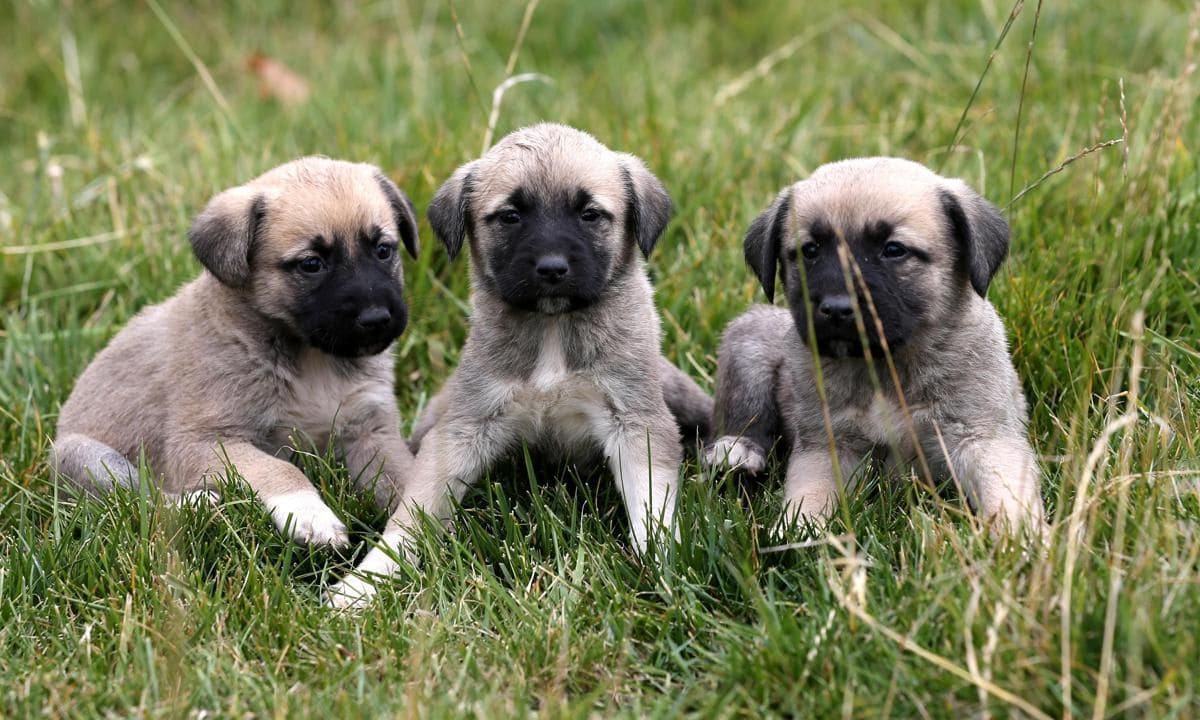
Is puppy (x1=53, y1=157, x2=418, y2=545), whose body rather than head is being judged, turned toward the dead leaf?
no

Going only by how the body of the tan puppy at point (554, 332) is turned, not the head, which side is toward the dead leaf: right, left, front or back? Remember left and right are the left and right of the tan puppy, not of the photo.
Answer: back

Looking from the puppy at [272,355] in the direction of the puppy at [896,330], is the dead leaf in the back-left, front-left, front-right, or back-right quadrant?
back-left

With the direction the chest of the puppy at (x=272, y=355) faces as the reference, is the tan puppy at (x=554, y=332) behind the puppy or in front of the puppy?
in front

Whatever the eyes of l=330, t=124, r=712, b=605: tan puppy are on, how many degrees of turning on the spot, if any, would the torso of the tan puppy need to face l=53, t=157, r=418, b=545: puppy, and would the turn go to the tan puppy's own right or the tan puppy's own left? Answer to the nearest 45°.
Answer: approximately 90° to the tan puppy's own right

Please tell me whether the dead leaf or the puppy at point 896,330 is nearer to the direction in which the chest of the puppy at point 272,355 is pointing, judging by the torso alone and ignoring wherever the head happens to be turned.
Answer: the puppy

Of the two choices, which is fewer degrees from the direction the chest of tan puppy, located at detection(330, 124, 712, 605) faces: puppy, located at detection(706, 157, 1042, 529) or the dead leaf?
the puppy

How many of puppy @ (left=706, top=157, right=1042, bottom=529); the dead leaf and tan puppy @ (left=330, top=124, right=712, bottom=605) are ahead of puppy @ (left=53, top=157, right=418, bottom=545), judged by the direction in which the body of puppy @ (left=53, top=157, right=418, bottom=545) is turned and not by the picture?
2

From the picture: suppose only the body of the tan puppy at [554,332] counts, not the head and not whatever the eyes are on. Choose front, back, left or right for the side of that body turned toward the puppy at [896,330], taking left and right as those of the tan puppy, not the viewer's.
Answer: left

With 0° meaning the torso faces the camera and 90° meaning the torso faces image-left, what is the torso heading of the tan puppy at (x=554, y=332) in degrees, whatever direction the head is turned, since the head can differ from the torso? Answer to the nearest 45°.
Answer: approximately 0°

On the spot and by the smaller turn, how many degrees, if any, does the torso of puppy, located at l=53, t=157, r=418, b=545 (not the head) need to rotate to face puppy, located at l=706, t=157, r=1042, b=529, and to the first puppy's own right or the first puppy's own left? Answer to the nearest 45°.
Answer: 0° — it already faces it

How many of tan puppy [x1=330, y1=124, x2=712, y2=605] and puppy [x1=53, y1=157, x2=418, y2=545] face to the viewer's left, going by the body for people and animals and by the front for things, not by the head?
0

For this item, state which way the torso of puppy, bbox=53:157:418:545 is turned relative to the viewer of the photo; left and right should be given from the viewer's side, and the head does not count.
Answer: facing the viewer and to the right of the viewer
